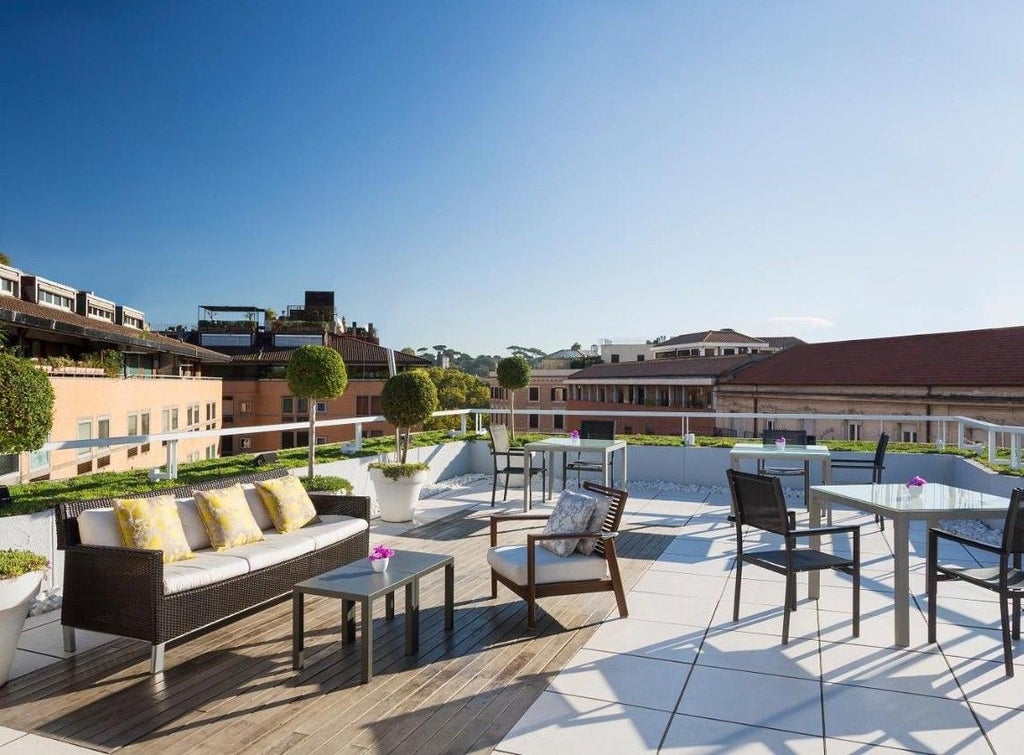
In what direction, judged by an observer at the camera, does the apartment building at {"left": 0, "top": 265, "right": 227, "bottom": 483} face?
facing the viewer and to the right of the viewer

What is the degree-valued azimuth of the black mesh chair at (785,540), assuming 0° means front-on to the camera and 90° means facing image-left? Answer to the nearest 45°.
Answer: approximately 225°

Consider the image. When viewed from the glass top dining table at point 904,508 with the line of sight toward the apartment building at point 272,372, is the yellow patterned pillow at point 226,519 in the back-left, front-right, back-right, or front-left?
front-left

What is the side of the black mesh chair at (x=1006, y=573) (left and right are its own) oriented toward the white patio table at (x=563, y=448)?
front

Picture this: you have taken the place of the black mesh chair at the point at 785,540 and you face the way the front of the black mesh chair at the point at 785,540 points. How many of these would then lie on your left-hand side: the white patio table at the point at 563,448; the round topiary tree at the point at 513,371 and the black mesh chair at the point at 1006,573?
2

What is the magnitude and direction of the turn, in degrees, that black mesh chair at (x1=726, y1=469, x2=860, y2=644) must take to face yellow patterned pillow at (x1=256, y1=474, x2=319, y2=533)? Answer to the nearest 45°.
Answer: approximately 135° to its left

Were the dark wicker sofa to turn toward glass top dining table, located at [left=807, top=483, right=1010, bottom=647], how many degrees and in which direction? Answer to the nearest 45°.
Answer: approximately 45° to its left

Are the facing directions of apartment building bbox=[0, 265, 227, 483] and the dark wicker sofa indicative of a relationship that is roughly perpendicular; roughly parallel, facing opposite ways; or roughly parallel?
roughly parallel

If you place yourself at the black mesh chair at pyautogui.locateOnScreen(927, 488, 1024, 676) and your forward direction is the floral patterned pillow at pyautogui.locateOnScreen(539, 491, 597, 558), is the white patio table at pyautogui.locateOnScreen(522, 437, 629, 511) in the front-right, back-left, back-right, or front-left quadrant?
front-right

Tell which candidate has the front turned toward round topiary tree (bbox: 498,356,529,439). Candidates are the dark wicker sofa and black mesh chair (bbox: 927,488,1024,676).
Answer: the black mesh chair

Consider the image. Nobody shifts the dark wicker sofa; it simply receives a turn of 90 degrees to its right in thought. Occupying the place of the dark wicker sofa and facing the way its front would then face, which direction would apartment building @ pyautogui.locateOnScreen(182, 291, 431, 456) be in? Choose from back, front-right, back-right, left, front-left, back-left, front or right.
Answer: back-right

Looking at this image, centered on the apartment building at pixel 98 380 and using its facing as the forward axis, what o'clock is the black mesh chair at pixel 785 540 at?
The black mesh chair is roughly at 1 o'clock from the apartment building.

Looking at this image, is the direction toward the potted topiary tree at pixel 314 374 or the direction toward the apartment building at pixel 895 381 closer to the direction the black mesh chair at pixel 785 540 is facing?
the apartment building

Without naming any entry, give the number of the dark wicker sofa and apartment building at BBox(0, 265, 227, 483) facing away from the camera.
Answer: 0

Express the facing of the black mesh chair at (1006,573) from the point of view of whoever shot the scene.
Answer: facing away from the viewer and to the left of the viewer

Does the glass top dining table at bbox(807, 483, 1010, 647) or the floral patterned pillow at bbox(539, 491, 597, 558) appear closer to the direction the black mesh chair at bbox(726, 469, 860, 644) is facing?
the glass top dining table

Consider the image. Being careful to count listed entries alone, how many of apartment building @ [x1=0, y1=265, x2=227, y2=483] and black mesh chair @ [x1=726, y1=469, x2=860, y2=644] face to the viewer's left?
0

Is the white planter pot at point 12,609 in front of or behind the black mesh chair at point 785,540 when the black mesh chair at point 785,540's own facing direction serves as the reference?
behind

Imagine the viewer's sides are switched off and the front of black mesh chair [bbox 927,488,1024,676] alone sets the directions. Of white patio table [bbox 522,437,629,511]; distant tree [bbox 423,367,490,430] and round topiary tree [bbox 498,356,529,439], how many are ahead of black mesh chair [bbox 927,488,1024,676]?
3

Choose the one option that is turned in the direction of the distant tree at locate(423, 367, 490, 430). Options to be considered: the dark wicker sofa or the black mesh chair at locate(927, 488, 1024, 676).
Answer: the black mesh chair

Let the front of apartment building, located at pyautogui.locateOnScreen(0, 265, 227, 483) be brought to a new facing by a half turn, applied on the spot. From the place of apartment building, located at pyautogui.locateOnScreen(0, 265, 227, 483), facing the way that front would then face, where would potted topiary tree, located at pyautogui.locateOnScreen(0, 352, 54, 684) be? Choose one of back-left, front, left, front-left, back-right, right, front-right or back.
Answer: back-left

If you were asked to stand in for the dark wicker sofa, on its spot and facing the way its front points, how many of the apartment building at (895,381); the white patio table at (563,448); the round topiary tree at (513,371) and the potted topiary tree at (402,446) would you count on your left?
4
